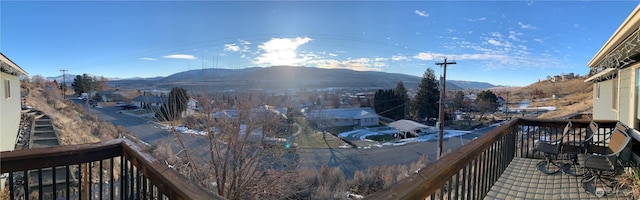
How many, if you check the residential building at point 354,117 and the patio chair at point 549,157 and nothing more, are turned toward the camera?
1

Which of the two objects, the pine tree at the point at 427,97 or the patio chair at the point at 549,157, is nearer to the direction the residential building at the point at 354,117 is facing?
the patio chair

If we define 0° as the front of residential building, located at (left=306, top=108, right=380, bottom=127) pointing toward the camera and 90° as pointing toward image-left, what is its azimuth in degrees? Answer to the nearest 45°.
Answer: approximately 0°

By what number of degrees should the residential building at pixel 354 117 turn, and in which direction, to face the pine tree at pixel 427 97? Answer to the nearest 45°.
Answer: approximately 90° to its left
